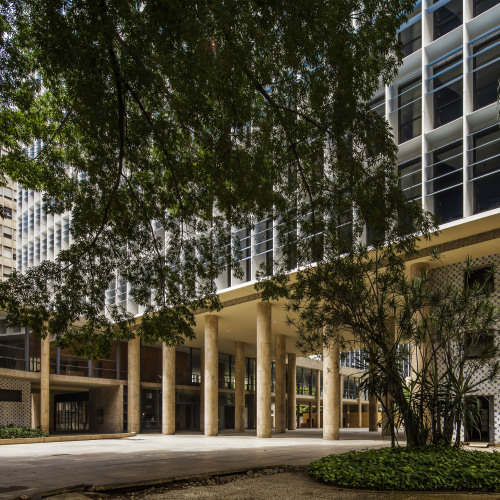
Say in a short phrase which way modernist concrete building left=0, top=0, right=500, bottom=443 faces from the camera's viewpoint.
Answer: facing the viewer and to the left of the viewer

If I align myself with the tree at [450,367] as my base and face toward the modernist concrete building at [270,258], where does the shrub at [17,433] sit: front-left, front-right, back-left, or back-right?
front-left

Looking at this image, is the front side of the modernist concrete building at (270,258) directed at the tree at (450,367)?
no
